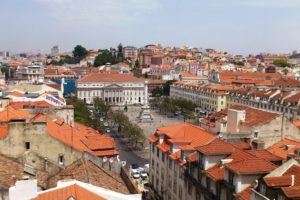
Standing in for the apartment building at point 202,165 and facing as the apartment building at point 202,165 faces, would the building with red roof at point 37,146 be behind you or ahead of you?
ahead

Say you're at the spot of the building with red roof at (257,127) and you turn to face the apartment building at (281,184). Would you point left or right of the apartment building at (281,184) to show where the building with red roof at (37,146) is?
right

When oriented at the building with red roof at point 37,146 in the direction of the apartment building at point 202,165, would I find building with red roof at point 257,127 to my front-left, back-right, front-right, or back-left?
front-left

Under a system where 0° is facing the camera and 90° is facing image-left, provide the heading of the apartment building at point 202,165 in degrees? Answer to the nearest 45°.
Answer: approximately 45°
